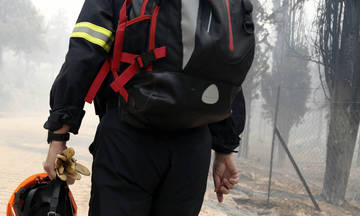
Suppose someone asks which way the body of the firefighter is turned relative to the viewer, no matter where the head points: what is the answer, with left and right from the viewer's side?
facing away from the viewer and to the left of the viewer

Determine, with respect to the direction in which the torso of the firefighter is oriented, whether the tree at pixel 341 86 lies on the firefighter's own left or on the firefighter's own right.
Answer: on the firefighter's own right

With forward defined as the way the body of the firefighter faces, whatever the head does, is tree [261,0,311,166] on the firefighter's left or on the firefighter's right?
on the firefighter's right
